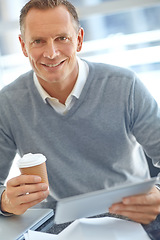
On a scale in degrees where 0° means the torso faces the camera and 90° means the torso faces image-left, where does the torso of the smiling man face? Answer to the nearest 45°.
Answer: approximately 0°

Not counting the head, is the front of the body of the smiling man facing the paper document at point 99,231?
yes
